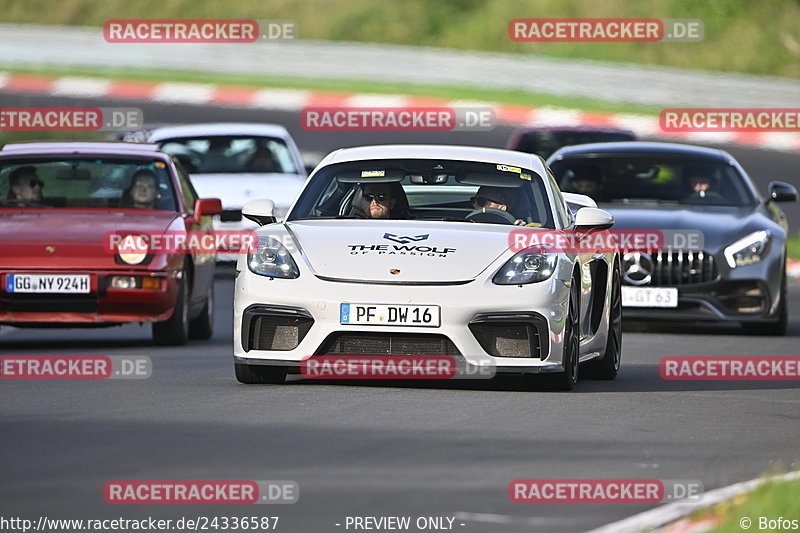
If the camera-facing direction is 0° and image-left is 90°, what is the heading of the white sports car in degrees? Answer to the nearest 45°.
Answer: approximately 0°

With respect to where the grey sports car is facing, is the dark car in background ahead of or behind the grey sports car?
behind

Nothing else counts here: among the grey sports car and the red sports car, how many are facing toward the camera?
2

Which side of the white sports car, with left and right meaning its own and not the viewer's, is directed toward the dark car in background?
back

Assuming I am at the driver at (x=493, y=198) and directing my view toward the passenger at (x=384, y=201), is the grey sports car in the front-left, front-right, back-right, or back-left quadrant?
back-right

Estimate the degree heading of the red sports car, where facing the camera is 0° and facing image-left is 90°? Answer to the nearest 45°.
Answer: approximately 0°

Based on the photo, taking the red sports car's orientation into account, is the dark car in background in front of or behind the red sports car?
behind
